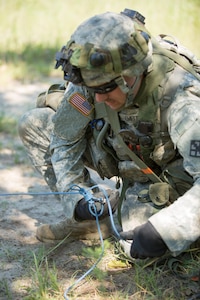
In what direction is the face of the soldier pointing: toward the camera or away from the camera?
toward the camera

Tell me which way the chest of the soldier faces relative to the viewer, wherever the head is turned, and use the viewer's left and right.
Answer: facing the viewer and to the left of the viewer
